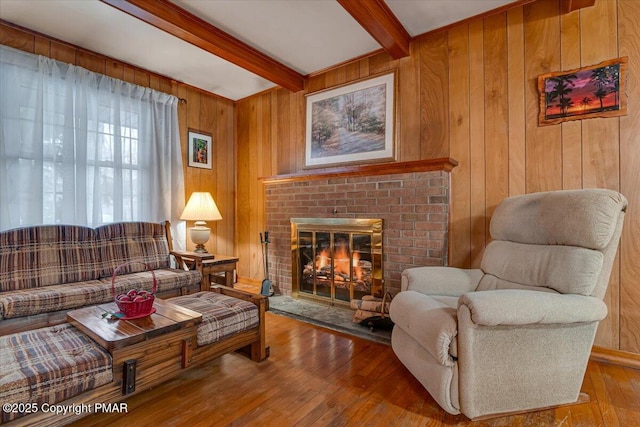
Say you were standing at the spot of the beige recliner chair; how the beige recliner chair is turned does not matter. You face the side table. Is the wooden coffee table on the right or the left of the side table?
left

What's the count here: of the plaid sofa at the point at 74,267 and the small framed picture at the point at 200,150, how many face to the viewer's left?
0

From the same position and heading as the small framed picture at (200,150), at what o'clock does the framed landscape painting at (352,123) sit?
The framed landscape painting is roughly at 12 o'clock from the small framed picture.

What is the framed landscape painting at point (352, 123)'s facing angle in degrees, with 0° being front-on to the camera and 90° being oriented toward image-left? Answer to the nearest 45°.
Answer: approximately 45°

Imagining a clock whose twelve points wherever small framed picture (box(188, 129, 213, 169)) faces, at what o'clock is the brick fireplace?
The brick fireplace is roughly at 12 o'clock from the small framed picture.

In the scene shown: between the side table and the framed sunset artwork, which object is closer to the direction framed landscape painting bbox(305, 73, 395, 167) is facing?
the side table

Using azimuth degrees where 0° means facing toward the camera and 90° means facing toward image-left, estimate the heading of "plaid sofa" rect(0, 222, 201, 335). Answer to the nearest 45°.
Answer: approximately 315°

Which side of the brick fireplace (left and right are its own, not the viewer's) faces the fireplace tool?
right

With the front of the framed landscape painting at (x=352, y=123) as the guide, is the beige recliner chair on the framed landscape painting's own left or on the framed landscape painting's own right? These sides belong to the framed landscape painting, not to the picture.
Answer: on the framed landscape painting's own left

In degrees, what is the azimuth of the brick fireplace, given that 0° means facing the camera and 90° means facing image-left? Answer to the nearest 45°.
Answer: approximately 45°

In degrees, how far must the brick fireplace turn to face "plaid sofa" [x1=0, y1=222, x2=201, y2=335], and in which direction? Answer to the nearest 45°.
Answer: approximately 45° to its right

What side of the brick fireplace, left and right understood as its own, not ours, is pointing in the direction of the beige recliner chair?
left
